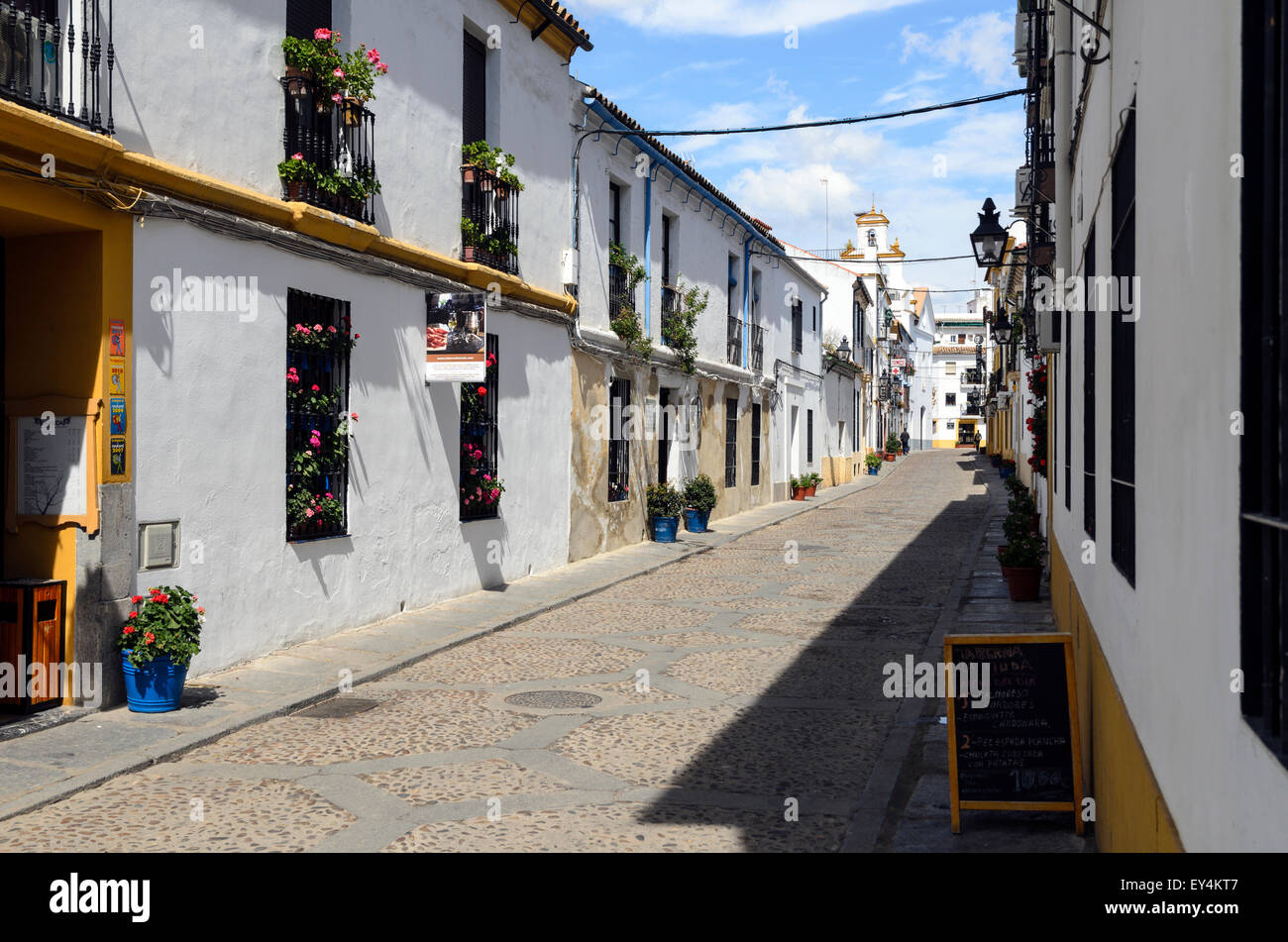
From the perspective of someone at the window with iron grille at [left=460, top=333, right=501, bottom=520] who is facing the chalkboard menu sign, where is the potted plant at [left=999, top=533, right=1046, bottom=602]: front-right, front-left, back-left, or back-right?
front-left

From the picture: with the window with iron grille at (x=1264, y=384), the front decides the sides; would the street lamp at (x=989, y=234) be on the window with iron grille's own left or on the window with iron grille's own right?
on the window with iron grille's own right

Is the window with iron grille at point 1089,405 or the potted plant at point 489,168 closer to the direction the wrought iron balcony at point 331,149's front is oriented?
the window with iron grille

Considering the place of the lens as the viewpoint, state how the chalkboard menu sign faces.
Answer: facing the viewer

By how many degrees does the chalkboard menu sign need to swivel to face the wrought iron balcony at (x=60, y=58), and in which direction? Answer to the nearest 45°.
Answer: approximately 90° to its right

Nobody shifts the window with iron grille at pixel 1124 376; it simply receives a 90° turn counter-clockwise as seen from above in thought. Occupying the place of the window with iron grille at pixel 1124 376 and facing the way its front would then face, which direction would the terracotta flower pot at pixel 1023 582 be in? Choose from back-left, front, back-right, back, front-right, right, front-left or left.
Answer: back

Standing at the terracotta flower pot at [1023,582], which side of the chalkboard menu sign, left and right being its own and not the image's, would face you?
back

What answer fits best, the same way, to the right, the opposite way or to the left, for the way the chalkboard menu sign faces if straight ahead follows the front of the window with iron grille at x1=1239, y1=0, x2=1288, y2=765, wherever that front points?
to the left

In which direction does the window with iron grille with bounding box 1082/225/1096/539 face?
to the viewer's left

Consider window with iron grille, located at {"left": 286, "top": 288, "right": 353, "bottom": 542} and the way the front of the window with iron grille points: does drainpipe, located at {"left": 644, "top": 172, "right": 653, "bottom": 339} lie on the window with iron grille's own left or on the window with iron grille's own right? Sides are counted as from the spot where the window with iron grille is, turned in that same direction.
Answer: on the window with iron grille's own left

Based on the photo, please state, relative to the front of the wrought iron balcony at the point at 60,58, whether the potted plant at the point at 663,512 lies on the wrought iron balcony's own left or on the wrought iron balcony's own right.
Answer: on the wrought iron balcony's own left

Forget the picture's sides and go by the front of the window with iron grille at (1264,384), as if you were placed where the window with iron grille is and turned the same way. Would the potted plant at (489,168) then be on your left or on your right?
on your right

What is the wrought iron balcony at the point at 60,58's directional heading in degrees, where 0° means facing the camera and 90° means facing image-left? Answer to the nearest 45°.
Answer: approximately 315°

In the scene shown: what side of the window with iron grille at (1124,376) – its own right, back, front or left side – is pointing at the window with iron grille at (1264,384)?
left

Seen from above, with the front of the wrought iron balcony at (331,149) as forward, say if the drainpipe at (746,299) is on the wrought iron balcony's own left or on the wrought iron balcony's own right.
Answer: on the wrought iron balcony's own left

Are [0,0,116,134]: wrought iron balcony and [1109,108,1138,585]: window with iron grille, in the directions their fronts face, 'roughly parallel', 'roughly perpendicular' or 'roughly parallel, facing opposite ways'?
roughly parallel, facing opposite ways

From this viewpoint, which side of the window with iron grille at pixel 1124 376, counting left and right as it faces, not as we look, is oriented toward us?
left
